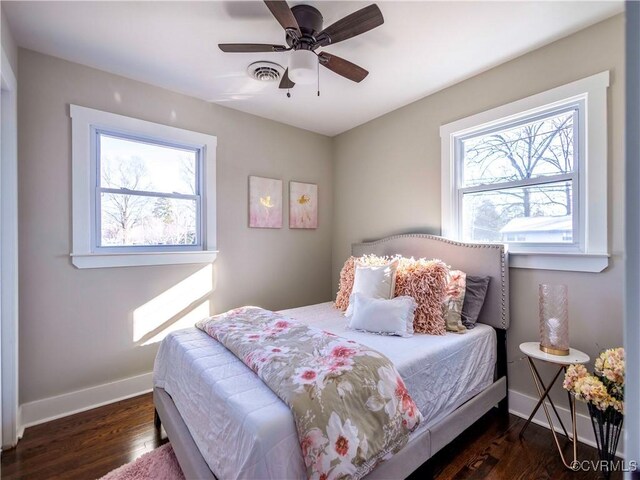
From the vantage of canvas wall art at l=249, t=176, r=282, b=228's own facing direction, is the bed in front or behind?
in front

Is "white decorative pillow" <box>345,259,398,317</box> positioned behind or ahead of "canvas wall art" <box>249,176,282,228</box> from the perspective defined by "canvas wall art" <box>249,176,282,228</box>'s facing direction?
ahead

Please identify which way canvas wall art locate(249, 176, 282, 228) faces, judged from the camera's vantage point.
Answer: facing the viewer and to the right of the viewer

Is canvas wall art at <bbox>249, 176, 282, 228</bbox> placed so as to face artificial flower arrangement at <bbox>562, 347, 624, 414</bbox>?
yes

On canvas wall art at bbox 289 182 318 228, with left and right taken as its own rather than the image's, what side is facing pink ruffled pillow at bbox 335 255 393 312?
front

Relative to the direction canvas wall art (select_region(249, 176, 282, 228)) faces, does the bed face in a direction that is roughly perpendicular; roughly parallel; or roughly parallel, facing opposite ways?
roughly perpendicular

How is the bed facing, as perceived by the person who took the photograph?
facing the viewer and to the left of the viewer

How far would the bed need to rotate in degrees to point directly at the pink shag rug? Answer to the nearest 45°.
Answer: approximately 45° to its right

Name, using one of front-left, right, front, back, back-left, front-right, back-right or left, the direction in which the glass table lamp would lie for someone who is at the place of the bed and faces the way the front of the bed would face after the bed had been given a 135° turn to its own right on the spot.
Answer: right

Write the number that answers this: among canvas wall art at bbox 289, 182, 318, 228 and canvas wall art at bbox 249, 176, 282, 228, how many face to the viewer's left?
0

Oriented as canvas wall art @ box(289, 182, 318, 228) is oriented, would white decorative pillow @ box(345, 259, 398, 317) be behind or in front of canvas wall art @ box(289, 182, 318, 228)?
in front

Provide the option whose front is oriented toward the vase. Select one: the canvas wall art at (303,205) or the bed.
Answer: the canvas wall art

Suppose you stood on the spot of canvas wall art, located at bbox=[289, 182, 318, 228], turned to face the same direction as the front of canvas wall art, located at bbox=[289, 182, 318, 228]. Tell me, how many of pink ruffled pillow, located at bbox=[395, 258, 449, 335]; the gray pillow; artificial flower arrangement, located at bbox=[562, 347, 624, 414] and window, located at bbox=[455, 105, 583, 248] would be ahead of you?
4
